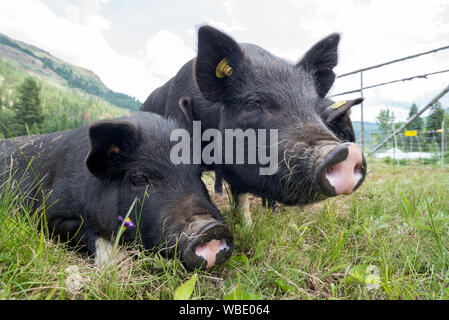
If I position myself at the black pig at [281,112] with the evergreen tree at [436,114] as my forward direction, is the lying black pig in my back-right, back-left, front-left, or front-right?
back-left

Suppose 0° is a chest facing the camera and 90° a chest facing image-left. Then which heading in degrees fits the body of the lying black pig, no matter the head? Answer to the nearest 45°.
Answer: approximately 315°

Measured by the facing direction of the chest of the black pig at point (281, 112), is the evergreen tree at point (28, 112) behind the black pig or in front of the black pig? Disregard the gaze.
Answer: behind

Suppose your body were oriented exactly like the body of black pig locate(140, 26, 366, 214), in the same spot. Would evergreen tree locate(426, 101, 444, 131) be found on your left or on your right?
on your left

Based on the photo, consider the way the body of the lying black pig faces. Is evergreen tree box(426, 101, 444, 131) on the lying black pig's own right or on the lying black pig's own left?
on the lying black pig's own left
